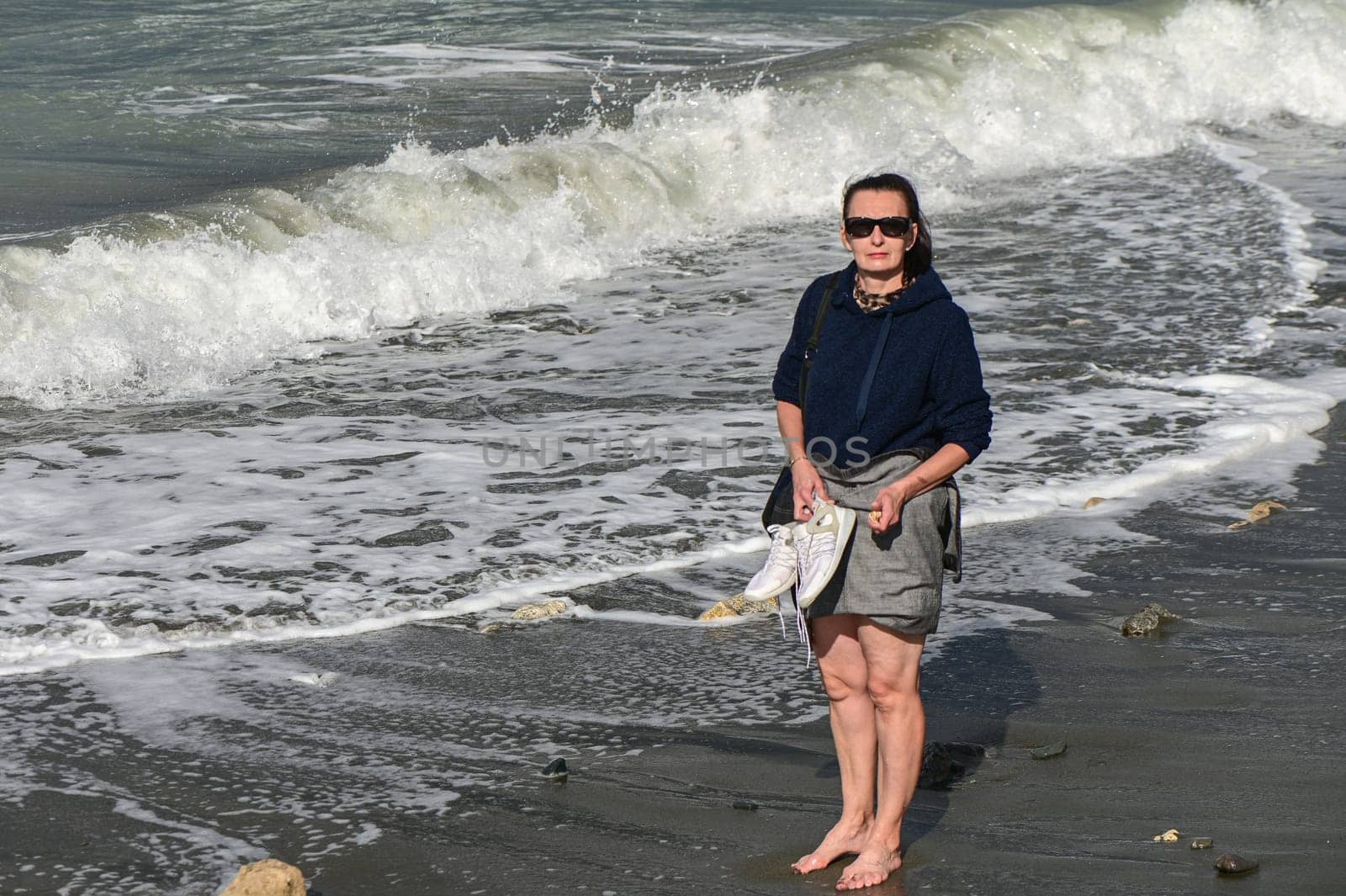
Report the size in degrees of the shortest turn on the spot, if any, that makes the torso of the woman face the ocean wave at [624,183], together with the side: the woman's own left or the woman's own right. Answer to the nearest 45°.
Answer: approximately 135° to the woman's own right

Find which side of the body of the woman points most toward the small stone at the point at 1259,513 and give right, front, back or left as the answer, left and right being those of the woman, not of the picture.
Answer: back

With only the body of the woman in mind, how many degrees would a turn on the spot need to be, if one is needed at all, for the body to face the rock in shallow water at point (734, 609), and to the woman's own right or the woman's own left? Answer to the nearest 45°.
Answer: approximately 135° to the woman's own right

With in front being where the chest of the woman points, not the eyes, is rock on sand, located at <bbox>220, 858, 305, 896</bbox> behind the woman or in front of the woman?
in front

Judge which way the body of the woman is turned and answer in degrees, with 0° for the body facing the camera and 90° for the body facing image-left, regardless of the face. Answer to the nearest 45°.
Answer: approximately 45°

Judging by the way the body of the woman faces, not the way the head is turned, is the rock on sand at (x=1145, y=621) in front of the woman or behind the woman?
behind

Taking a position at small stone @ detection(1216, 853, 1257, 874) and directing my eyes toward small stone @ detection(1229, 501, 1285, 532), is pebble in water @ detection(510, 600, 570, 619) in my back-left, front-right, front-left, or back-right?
front-left
